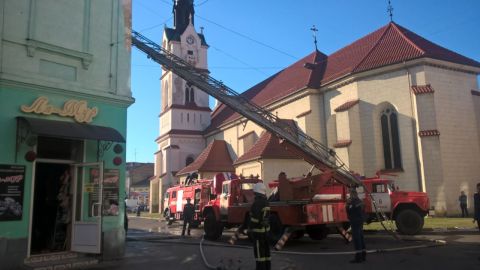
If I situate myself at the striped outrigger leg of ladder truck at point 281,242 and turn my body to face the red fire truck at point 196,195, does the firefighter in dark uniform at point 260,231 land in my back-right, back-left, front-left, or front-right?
back-left

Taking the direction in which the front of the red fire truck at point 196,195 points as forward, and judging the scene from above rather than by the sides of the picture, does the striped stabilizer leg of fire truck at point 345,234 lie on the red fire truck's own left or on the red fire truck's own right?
on the red fire truck's own left

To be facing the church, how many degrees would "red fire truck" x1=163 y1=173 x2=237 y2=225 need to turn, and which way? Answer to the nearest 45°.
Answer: approximately 135° to its left

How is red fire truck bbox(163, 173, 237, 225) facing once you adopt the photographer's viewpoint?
facing the viewer and to the left of the viewer
